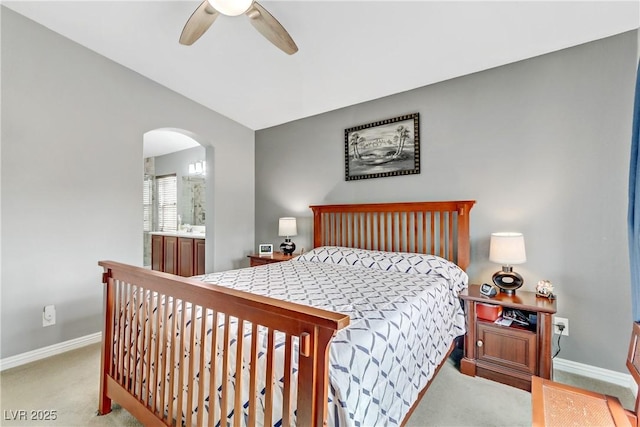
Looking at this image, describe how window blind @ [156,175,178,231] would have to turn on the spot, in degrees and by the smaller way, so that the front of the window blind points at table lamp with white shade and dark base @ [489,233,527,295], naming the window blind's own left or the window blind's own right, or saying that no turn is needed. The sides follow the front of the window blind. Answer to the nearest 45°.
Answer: approximately 90° to the window blind's own left

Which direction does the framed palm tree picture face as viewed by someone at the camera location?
facing the viewer and to the left of the viewer

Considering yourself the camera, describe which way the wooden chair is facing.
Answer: facing to the left of the viewer

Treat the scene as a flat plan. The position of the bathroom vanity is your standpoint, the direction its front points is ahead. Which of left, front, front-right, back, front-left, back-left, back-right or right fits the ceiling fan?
front-left

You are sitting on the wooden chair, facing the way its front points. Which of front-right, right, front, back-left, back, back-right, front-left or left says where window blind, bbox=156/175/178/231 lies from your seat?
front

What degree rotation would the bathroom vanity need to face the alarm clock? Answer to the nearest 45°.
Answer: approximately 90° to its left

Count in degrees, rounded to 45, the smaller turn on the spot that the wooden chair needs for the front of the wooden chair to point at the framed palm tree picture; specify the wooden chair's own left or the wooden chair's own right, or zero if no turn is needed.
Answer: approximately 45° to the wooden chair's own right

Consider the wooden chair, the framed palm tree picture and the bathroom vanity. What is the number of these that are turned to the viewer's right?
0

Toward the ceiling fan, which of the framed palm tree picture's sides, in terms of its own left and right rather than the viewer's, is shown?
front
